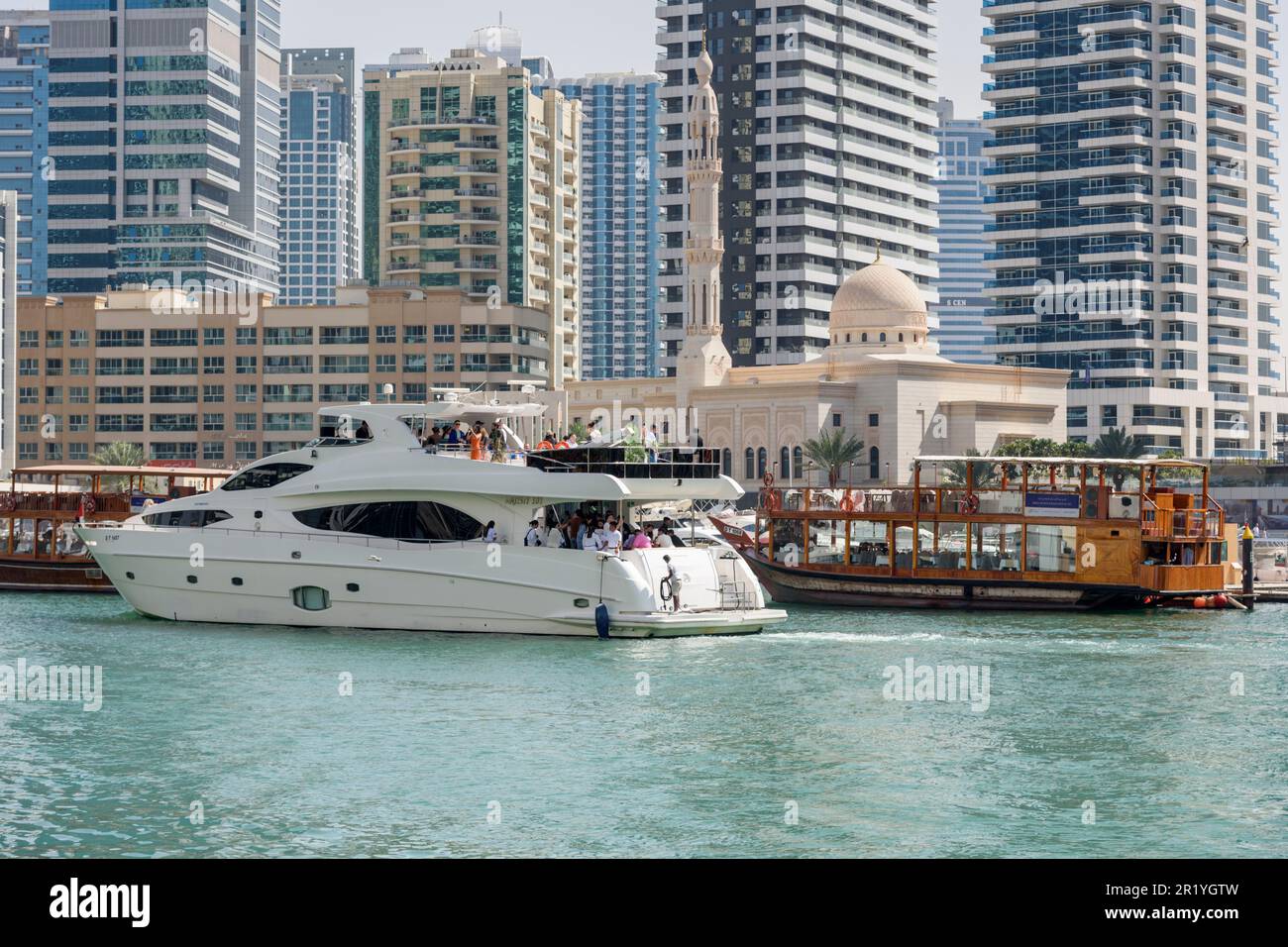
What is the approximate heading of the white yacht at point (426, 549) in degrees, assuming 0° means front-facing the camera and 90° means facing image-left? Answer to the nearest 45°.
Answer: approximately 135°
